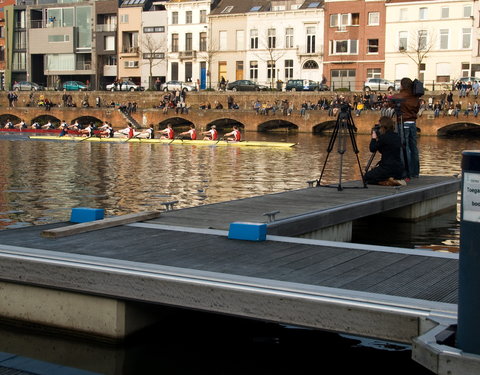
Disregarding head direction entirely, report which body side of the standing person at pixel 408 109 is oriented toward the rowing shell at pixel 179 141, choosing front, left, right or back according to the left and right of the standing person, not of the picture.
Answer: front

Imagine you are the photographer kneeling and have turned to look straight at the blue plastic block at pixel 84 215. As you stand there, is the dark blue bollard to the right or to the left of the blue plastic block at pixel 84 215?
left

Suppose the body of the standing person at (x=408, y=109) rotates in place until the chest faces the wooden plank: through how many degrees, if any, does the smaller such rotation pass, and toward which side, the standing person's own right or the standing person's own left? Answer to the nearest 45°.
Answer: approximately 90° to the standing person's own left

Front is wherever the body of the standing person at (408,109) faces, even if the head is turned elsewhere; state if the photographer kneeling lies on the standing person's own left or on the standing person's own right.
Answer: on the standing person's own left

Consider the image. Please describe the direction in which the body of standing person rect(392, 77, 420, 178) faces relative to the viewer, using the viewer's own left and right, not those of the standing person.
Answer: facing away from the viewer and to the left of the viewer

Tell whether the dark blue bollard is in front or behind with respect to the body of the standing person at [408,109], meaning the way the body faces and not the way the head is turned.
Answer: behind

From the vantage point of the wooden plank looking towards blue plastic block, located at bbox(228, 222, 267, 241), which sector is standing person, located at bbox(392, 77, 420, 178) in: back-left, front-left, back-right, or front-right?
front-left

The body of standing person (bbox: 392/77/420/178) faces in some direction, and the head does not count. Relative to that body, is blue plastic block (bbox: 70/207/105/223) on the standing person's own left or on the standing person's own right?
on the standing person's own left

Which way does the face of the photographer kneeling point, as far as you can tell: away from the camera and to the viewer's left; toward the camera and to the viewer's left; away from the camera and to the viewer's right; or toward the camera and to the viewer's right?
away from the camera and to the viewer's left

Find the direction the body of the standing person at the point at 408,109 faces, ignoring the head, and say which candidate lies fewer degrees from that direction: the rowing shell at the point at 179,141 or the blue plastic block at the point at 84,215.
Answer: the rowing shell
